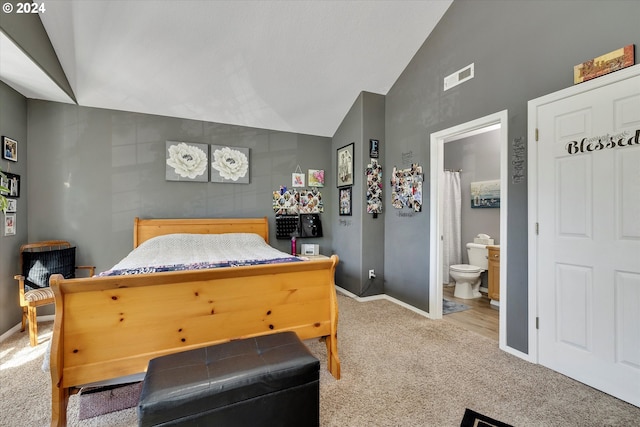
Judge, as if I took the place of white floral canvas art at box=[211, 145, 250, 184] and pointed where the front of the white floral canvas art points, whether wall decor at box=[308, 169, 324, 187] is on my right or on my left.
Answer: on my left

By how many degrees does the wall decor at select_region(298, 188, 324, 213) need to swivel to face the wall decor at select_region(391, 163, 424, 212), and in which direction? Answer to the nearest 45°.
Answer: approximately 45° to its left

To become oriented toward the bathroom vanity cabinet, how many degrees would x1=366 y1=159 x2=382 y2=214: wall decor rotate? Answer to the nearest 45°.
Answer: approximately 90° to its left

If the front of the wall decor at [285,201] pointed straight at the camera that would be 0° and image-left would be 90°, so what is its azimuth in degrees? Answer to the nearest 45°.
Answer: approximately 0°

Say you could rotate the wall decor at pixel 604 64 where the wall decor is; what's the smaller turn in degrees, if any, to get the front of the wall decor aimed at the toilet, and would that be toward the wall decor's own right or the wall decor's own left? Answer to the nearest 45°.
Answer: approximately 90° to the wall decor's own right

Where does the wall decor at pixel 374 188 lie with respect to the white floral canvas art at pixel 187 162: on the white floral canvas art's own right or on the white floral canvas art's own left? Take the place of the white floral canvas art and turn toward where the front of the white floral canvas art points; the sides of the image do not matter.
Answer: on the white floral canvas art's own left

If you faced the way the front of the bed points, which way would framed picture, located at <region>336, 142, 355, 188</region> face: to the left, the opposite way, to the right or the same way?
to the right

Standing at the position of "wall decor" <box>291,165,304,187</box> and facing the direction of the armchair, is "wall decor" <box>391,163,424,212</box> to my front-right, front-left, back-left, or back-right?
back-left
